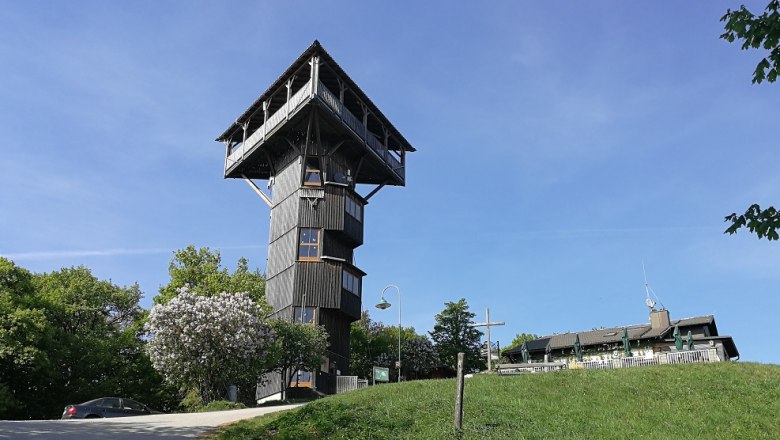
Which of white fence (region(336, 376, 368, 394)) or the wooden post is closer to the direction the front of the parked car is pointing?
the white fence

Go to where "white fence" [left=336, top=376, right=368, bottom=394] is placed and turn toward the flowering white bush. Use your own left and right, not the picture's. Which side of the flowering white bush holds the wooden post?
left
